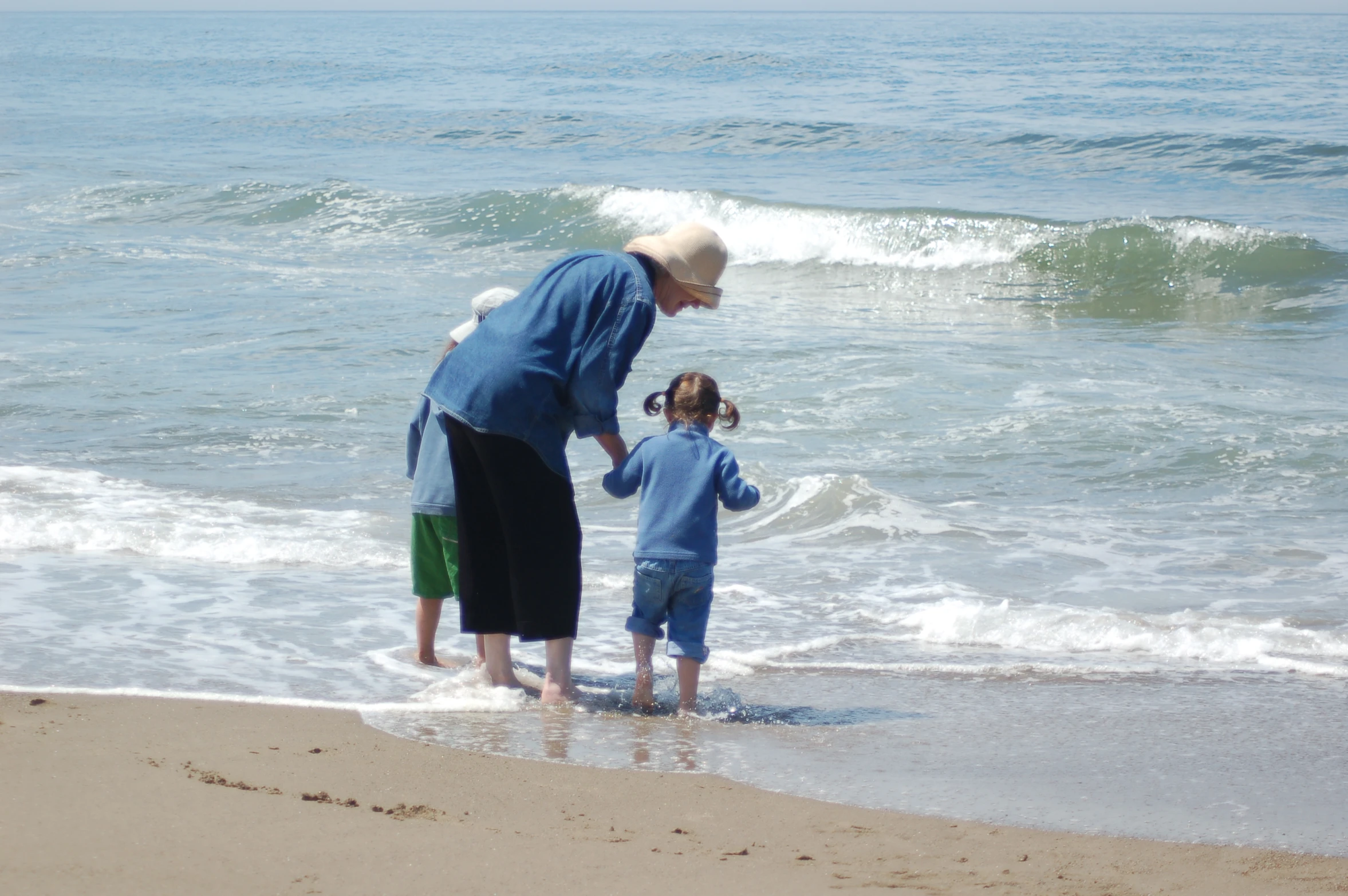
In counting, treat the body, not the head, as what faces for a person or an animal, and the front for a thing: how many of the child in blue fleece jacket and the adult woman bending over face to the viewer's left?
0

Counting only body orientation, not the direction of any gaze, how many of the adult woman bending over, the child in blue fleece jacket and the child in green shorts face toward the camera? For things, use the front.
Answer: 0

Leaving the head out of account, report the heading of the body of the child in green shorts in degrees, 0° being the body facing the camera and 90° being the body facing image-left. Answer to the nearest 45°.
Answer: approximately 225°

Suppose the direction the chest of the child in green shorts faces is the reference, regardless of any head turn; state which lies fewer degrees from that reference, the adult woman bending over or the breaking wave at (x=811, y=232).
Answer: the breaking wave

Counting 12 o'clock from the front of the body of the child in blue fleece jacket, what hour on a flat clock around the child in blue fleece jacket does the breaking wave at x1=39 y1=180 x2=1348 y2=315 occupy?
The breaking wave is roughly at 12 o'clock from the child in blue fleece jacket.

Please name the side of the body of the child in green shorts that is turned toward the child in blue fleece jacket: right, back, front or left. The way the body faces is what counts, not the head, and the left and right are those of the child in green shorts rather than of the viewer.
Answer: right

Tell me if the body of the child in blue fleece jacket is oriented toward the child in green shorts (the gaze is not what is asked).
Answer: no

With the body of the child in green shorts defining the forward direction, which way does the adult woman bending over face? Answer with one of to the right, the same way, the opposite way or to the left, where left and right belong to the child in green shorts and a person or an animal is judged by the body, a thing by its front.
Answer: the same way

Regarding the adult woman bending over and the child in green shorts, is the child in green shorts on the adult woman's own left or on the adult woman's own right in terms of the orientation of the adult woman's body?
on the adult woman's own left

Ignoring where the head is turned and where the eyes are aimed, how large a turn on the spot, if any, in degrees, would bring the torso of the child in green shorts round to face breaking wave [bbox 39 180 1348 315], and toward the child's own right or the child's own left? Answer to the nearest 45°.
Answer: approximately 45° to the child's own left

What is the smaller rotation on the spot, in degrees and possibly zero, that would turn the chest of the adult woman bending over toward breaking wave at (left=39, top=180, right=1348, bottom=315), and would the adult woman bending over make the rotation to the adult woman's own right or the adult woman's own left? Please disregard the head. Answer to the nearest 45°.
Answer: approximately 45° to the adult woman's own left

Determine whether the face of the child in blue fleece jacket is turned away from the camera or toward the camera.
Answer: away from the camera

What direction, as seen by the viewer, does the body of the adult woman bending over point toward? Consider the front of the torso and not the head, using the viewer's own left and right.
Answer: facing away from the viewer and to the right of the viewer

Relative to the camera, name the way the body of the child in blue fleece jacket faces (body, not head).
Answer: away from the camera
